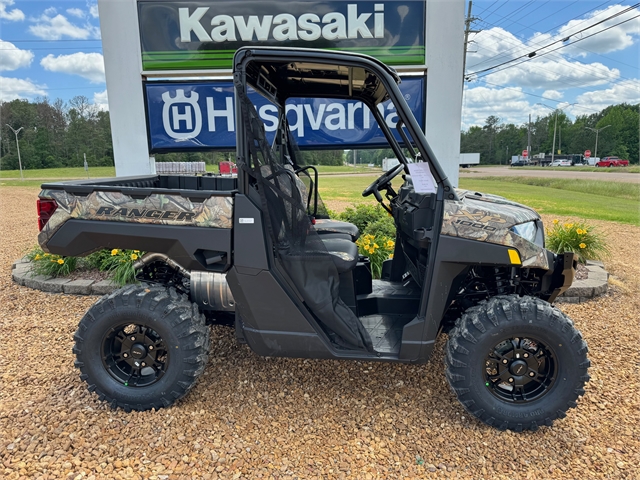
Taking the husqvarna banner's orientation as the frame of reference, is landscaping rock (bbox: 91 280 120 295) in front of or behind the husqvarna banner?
in front

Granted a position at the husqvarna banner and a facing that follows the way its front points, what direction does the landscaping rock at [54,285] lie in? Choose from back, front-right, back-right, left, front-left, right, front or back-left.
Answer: front-right

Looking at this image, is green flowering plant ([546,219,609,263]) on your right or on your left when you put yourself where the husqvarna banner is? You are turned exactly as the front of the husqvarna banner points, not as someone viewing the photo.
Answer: on your left

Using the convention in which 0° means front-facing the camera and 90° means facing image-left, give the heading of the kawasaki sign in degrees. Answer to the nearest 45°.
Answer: approximately 0°

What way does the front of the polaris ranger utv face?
to the viewer's right

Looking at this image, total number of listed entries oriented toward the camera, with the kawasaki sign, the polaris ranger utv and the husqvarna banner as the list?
2

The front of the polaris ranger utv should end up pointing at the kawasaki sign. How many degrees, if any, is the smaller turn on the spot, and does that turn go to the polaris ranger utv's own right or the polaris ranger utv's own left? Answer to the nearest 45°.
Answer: approximately 90° to the polaris ranger utv's own left

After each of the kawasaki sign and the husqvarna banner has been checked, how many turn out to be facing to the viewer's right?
0

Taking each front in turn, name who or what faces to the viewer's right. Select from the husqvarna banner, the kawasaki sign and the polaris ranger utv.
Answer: the polaris ranger utv
